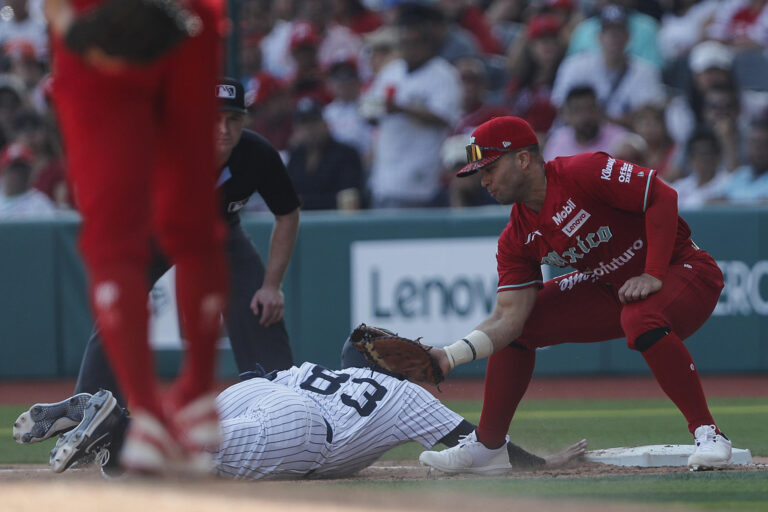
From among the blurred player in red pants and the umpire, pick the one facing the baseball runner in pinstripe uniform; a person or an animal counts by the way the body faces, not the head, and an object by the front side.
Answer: the umpire

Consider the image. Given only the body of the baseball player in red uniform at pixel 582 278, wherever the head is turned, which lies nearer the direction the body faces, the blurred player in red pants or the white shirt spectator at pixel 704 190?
the blurred player in red pants

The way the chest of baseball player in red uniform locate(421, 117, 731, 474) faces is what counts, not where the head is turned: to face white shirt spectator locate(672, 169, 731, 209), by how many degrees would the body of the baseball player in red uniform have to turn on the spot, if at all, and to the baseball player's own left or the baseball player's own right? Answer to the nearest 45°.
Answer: approximately 135° to the baseball player's own right

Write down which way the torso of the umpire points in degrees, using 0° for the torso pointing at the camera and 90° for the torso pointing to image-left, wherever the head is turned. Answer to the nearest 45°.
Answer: approximately 0°

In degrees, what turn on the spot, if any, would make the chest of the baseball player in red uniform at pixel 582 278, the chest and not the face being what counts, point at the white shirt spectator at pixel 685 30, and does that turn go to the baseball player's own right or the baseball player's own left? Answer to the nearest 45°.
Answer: approximately 135° to the baseball player's own right

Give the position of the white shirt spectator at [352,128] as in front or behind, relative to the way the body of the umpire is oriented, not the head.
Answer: behind

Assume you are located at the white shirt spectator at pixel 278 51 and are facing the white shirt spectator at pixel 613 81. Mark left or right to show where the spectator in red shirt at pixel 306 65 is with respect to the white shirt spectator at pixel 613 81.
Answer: right
